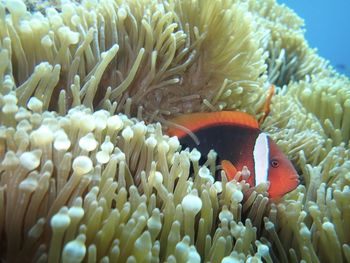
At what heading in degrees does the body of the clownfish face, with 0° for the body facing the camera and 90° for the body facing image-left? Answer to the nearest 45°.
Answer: approximately 270°
